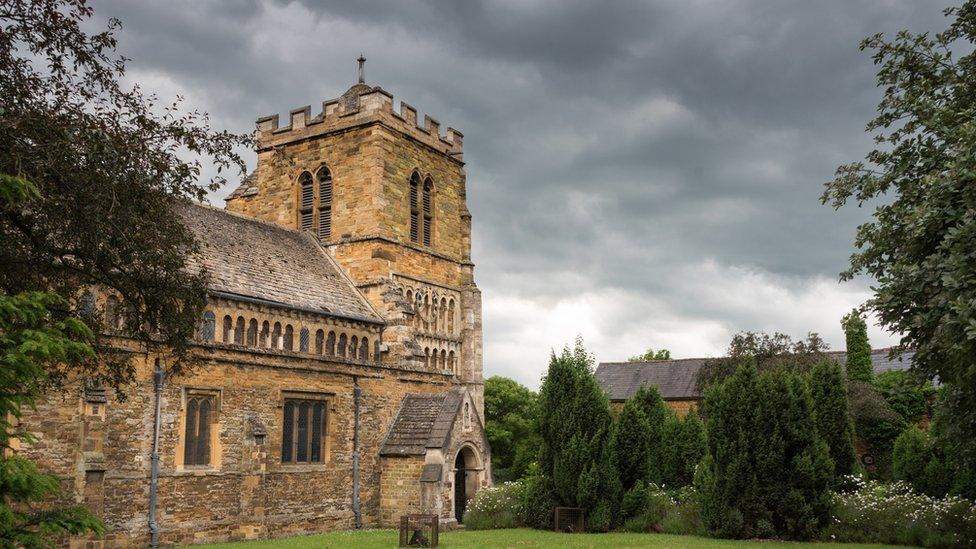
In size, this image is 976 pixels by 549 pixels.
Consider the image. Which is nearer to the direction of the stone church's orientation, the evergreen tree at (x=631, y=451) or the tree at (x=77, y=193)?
the evergreen tree

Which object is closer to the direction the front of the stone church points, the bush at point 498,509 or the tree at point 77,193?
the bush

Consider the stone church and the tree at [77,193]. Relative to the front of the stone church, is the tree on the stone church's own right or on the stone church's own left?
on the stone church's own right

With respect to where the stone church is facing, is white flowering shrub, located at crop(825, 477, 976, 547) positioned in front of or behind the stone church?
in front

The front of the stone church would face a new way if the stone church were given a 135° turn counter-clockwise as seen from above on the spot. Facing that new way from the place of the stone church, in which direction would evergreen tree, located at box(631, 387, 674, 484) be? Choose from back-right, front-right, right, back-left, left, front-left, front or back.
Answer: right

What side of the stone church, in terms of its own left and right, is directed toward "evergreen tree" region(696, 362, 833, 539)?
front

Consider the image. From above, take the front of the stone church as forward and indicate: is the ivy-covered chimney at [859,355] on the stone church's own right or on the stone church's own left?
on the stone church's own left

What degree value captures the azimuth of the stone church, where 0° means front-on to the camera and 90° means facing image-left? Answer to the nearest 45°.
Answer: approximately 315°
